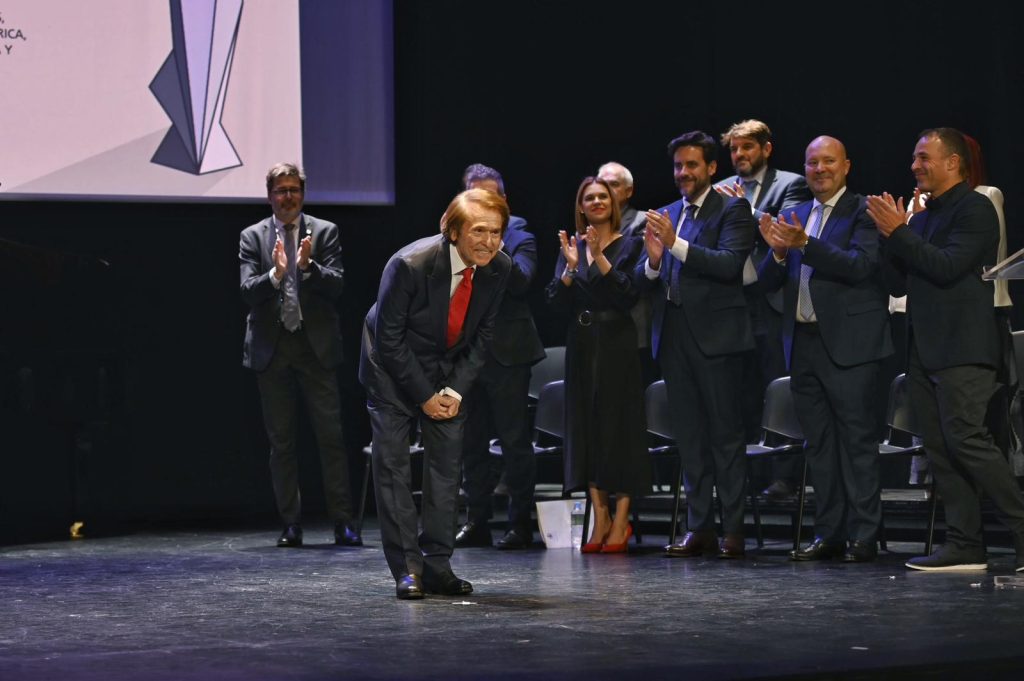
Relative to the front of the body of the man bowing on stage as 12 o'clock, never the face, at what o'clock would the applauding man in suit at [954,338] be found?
The applauding man in suit is roughly at 10 o'clock from the man bowing on stage.

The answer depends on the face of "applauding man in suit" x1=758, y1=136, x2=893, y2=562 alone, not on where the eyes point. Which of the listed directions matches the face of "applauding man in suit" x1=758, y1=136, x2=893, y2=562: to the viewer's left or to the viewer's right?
to the viewer's left

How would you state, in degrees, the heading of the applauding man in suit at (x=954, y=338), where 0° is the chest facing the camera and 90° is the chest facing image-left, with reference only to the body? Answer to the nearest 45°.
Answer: approximately 90°

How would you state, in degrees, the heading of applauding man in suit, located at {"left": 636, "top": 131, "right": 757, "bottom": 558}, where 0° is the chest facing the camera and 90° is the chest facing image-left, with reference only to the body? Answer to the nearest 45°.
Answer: approximately 45°

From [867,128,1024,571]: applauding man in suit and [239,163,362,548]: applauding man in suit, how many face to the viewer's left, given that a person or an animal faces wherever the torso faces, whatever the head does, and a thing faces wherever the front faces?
1

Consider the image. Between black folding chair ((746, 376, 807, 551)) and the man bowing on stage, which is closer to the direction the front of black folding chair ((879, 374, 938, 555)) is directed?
the man bowing on stage

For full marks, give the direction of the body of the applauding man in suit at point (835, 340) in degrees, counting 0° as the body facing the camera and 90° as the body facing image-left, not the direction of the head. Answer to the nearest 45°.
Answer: approximately 45°

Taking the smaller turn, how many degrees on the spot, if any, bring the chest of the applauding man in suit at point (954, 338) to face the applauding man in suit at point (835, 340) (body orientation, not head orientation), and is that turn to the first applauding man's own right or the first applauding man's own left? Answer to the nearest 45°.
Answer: approximately 45° to the first applauding man's own right

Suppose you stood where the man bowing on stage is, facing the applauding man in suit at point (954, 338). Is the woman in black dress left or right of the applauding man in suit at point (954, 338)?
left

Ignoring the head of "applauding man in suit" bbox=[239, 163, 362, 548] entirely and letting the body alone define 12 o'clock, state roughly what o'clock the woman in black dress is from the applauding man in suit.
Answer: The woman in black dress is roughly at 10 o'clock from the applauding man in suit.
